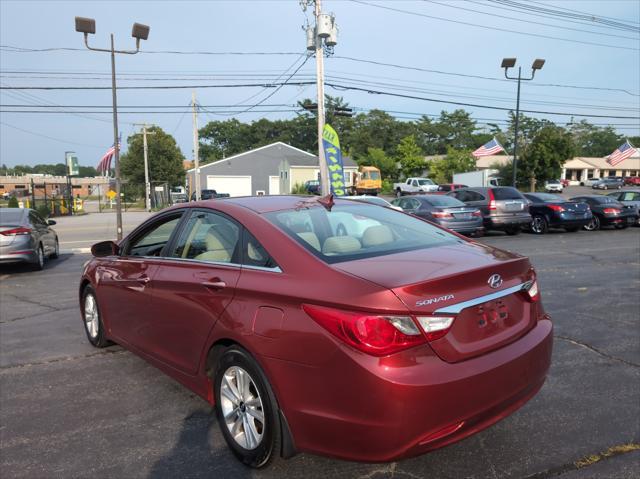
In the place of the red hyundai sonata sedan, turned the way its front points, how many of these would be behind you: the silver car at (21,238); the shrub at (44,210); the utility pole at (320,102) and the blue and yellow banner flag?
0

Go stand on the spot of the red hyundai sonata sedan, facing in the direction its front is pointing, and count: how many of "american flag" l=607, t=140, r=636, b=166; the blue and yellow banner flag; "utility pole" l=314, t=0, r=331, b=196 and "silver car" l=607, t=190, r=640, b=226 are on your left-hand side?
0

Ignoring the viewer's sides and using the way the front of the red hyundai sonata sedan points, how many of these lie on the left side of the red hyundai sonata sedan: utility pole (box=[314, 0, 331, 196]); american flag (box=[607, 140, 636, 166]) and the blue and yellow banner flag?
0

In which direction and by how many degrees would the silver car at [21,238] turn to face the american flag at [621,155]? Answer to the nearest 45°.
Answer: approximately 45° to its right

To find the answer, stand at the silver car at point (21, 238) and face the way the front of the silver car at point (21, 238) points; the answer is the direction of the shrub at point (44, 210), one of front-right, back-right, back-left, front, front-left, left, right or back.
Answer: front-left

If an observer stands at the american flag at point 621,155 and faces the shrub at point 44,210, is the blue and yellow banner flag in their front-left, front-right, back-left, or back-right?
front-left

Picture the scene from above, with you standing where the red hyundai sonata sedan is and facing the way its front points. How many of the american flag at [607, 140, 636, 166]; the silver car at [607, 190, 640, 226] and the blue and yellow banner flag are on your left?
0

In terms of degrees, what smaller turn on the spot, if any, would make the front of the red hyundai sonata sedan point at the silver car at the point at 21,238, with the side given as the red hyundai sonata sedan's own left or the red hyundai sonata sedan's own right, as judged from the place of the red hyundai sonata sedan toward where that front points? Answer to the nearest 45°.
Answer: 0° — it already faces it

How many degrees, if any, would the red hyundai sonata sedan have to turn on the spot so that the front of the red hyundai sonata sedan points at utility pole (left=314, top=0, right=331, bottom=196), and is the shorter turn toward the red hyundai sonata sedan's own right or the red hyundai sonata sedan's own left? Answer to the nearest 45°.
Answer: approximately 45° to the red hyundai sonata sedan's own right

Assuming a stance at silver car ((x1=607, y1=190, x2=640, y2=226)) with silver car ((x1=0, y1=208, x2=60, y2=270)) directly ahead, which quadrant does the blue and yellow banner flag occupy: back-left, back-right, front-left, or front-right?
front-right

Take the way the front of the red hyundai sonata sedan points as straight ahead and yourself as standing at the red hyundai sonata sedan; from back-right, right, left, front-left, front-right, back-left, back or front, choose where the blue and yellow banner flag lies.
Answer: front-right

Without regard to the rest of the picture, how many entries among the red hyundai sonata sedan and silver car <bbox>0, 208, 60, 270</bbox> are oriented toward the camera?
0

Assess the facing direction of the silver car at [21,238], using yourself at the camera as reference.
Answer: facing away from the viewer and to the right of the viewer

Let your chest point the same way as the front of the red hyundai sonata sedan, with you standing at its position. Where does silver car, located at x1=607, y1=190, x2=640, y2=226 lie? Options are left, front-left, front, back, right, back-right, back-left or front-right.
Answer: right

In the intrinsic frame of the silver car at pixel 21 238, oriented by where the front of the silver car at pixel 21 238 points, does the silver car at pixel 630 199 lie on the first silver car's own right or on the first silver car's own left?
on the first silver car's own right

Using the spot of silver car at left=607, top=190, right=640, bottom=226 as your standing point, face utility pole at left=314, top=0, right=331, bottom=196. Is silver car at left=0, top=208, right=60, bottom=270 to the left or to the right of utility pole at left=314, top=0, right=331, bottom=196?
left

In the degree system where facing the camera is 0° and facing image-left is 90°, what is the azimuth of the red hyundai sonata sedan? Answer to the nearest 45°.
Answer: approximately 135°

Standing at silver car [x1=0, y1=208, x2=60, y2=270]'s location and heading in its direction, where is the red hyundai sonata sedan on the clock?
The red hyundai sonata sedan is roughly at 4 o'clock from the silver car.

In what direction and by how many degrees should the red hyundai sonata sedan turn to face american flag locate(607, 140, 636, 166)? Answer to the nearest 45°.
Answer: approximately 90° to its right

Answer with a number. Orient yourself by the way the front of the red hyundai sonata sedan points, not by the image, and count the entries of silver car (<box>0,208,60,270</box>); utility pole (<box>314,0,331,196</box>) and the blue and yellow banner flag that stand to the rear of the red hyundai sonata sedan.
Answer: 0
